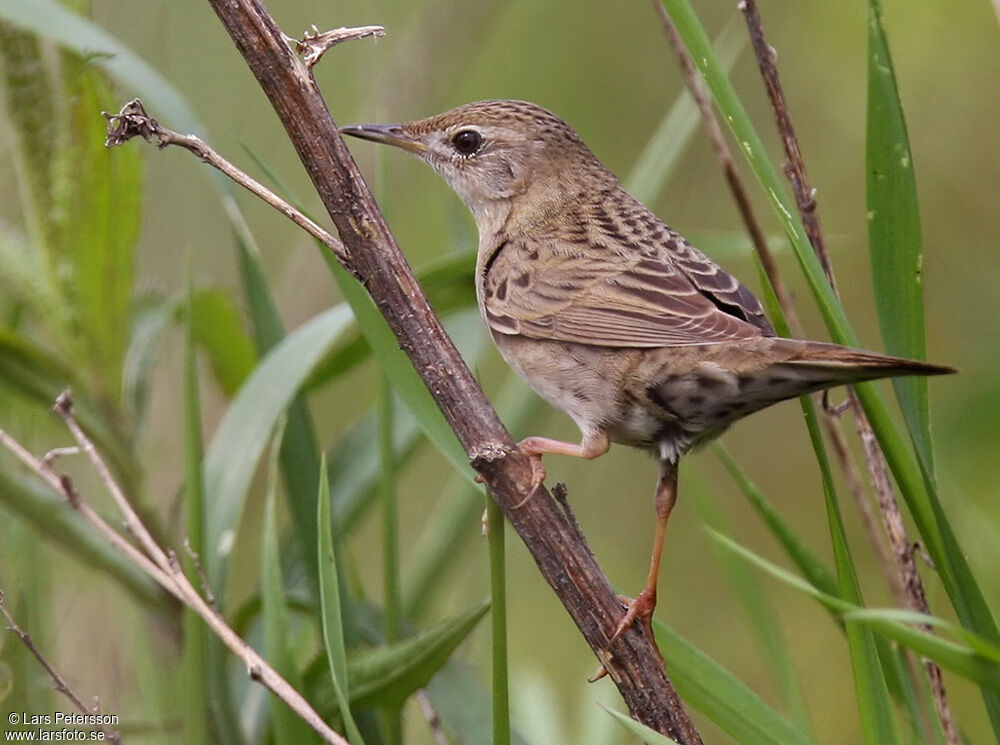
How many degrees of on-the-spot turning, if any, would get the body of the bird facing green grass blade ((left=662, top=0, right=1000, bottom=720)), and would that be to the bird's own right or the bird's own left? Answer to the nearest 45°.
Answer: approximately 135° to the bird's own left

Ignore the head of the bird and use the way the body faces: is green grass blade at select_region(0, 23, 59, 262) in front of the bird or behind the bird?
in front

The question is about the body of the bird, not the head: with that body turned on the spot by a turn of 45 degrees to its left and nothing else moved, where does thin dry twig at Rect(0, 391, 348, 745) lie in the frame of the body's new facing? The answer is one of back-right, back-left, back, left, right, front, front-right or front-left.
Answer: front

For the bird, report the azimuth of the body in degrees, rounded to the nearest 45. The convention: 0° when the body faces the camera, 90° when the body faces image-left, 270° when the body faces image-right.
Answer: approximately 90°

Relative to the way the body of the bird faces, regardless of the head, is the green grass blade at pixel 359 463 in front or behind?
in front

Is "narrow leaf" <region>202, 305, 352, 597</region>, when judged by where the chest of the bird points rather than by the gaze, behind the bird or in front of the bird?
in front

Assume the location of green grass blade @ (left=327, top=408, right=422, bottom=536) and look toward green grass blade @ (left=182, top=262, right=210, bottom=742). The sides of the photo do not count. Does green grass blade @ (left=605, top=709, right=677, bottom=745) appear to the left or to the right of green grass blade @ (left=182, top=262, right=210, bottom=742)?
left

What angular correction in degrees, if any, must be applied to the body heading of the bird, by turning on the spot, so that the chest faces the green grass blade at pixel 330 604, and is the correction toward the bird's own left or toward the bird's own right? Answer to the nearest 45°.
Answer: approximately 45° to the bird's own left
